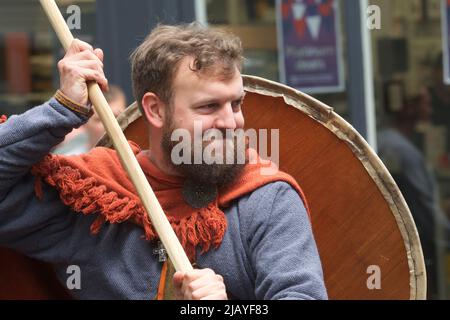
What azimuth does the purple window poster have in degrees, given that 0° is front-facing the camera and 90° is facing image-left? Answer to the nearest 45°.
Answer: approximately 0°

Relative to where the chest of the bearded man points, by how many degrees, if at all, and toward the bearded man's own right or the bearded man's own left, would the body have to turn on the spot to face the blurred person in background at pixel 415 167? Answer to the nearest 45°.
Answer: approximately 90° to the bearded man's own left

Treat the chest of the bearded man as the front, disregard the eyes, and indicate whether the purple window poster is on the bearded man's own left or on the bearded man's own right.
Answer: on the bearded man's own left
